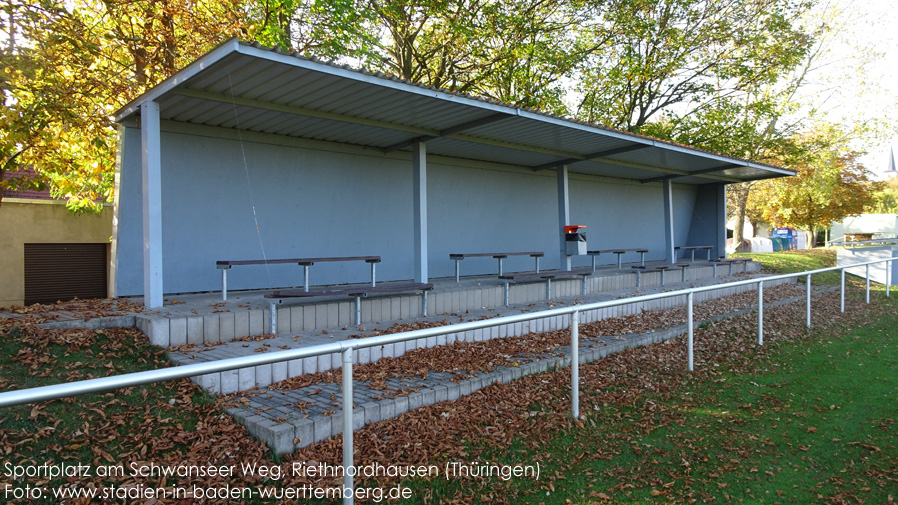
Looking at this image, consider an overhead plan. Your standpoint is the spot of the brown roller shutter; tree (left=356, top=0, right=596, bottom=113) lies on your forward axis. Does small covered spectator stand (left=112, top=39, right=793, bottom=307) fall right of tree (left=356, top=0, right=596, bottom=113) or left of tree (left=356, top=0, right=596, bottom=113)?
right

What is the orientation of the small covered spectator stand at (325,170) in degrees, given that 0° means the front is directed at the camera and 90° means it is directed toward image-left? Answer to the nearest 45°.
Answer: approximately 315°

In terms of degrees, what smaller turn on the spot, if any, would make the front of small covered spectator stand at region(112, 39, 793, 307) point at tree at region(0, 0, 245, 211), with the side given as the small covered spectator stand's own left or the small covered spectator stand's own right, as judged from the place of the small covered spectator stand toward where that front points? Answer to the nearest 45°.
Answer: approximately 135° to the small covered spectator stand's own right

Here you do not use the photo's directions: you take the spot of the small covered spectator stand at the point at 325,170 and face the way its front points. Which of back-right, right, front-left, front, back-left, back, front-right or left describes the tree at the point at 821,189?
left

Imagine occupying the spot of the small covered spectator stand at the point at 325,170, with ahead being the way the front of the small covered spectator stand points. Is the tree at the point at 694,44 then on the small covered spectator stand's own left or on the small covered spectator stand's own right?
on the small covered spectator stand's own left
